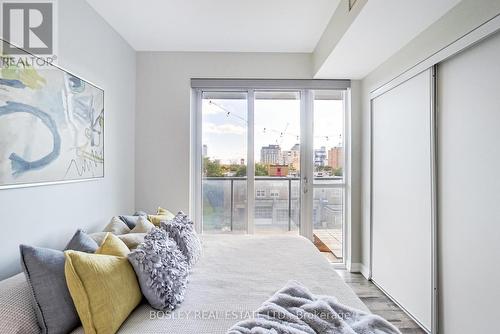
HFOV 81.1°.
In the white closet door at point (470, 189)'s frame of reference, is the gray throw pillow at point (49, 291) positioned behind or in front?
in front

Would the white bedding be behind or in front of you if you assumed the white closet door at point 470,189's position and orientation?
in front

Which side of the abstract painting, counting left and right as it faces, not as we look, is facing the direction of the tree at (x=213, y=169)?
left

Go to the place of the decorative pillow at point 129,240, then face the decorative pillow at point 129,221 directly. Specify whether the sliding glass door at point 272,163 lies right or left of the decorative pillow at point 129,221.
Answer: right

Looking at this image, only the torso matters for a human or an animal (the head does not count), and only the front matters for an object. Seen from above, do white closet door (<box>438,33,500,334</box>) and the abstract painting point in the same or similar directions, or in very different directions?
very different directions

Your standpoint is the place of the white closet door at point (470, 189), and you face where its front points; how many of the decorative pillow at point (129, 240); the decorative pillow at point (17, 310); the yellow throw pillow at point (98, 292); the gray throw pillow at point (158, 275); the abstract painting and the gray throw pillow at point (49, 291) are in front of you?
6

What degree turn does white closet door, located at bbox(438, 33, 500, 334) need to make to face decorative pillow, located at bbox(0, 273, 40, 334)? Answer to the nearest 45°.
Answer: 0° — it already faces it

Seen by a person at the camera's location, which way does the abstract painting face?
facing the viewer and to the right of the viewer

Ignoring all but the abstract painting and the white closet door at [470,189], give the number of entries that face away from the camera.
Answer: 0

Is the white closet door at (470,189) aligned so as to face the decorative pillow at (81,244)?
yes

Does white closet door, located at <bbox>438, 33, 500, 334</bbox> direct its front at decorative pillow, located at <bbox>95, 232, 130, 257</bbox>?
yes

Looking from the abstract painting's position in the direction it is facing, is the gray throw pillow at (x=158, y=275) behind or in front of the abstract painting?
in front

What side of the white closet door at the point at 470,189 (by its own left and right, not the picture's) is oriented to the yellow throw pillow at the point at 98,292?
front

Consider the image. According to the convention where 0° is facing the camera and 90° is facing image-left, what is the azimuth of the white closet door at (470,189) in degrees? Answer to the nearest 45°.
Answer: approximately 45°

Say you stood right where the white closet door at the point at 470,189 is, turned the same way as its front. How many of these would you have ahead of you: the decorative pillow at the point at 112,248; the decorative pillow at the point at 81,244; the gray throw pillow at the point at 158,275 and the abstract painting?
4
